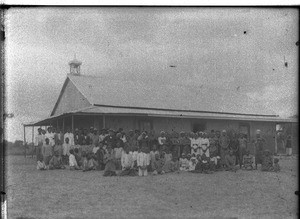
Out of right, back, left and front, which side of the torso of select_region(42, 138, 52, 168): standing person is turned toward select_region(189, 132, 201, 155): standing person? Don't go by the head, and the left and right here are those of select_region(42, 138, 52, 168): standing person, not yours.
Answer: left

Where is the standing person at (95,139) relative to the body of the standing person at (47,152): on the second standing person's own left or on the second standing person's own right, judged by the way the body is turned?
on the second standing person's own left

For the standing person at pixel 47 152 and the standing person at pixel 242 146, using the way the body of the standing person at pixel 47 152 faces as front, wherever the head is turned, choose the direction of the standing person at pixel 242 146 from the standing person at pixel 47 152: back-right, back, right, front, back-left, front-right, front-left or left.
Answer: left

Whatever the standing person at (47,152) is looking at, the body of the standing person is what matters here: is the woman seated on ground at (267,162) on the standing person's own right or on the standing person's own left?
on the standing person's own left

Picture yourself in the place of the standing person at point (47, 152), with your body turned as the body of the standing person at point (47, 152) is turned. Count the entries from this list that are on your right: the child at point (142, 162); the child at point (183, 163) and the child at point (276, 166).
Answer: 0

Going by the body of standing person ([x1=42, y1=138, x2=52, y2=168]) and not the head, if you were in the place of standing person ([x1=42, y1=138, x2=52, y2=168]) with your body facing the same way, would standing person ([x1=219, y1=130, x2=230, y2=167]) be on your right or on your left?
on your left

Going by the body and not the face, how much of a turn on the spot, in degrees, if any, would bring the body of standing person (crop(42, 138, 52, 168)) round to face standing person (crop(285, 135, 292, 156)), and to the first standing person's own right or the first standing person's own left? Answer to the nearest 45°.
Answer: approximately 90° to the first standing person's own left

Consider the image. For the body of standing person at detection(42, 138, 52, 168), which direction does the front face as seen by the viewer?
toward the camera

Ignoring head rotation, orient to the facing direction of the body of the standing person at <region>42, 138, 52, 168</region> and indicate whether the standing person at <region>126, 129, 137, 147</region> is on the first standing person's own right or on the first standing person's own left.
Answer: on the first standing person's own left

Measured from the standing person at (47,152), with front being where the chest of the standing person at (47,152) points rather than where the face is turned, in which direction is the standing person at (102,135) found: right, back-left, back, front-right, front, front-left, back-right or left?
left
